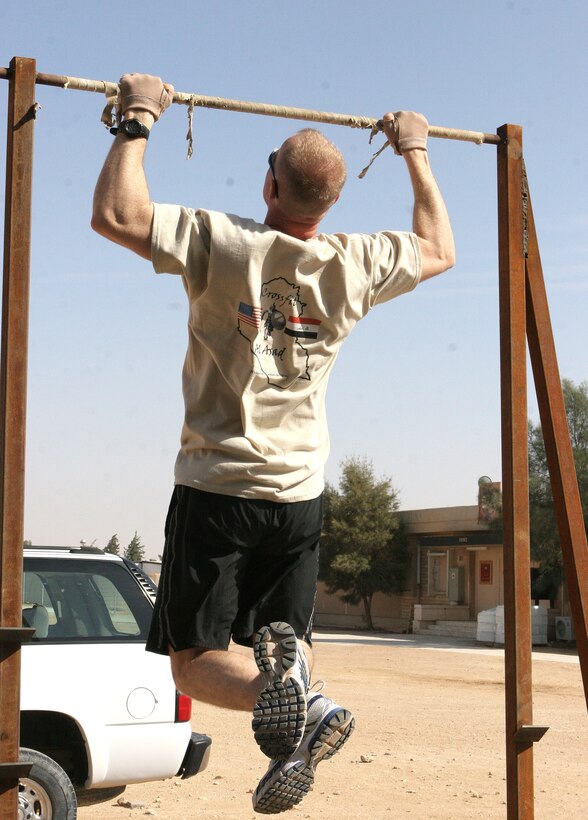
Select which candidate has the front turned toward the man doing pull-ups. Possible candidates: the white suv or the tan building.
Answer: the tan building

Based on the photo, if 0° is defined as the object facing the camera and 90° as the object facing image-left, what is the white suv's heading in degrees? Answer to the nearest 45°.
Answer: approximately 90°

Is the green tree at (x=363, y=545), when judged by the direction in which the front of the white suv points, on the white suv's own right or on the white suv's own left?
on the white suv's own right

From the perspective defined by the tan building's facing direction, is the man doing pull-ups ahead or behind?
ahead

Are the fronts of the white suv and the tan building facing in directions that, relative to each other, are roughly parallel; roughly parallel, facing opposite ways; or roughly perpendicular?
roughly perpendicular

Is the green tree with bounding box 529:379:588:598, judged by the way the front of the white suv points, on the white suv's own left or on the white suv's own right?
on the white suv's own right

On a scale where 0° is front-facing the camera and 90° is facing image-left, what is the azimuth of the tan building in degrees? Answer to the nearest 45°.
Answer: approximately 0°

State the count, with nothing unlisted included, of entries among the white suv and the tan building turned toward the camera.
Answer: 1
